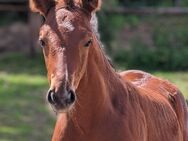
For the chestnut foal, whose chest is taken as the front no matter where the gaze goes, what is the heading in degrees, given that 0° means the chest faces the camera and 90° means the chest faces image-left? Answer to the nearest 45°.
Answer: approximately 45°
